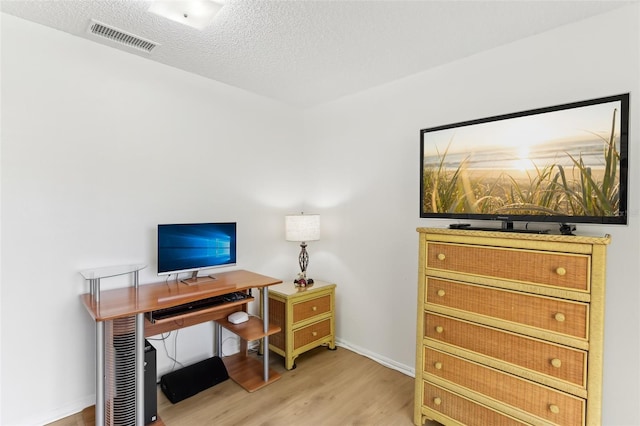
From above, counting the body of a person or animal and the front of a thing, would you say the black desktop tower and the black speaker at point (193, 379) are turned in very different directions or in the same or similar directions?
same or similar directions

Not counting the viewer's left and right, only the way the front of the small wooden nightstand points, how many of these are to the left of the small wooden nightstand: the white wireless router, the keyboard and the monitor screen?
0

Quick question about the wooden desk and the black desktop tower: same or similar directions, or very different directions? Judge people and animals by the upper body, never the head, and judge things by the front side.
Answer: same or similar directions

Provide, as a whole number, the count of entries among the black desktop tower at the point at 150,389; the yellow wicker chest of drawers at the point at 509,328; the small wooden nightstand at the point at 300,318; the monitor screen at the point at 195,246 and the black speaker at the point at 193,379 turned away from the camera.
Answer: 0

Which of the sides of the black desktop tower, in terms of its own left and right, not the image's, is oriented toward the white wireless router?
left

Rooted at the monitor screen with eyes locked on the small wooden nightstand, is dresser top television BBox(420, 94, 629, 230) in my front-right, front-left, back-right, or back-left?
front-right

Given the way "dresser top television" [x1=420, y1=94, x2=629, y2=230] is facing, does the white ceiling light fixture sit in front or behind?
in front

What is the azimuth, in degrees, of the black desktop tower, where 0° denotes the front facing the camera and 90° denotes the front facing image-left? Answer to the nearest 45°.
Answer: approximately 315°

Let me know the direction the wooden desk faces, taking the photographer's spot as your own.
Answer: facing the viewer and to the right of the viewer

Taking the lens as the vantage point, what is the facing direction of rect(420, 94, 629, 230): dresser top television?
facing the viewer and to the left of the viewer

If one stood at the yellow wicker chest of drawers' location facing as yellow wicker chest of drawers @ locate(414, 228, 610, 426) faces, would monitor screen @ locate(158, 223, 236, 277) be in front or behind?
in front

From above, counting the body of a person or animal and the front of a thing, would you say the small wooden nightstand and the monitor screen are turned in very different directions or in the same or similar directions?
same or similar directions
